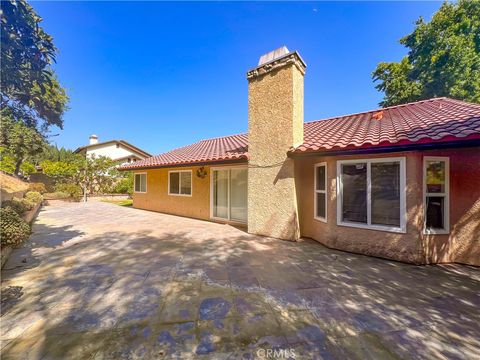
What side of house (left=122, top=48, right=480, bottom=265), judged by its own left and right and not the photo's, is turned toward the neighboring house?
left

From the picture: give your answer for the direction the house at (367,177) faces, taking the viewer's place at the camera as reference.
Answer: facing away from the viewer and to the right of the viewer
